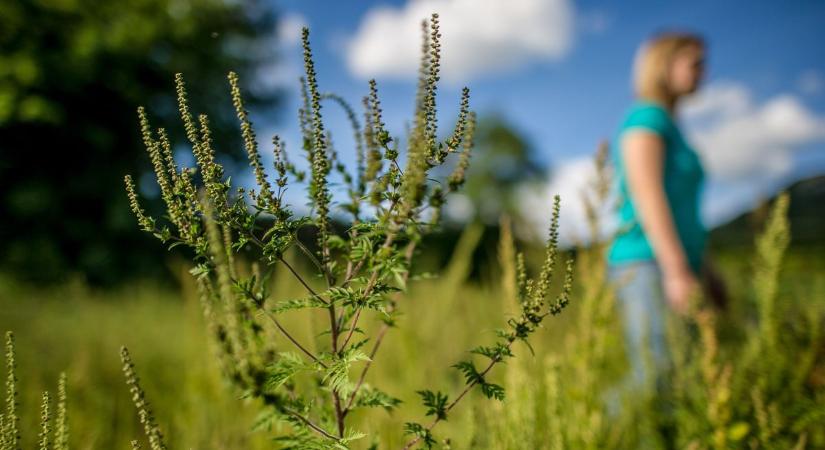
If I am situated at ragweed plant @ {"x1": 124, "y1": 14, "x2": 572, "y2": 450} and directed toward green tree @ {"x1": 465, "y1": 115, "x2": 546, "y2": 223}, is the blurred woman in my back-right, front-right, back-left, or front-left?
front-right

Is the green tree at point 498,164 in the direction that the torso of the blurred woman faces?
no

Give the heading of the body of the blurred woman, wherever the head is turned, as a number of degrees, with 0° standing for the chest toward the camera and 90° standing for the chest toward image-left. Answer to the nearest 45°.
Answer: approximately 270°

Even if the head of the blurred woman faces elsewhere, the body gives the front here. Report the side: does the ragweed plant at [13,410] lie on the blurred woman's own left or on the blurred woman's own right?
on the blurred woman's own right

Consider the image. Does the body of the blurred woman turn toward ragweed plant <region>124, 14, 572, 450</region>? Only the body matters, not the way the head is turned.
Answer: no
